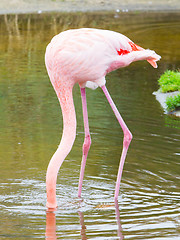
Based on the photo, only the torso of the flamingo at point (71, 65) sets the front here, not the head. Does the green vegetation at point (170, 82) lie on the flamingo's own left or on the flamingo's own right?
on the flamingo's own right

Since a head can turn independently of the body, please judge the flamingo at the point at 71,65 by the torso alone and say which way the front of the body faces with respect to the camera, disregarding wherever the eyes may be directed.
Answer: to the viewer's left

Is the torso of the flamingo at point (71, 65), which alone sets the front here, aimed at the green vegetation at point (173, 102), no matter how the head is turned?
no
